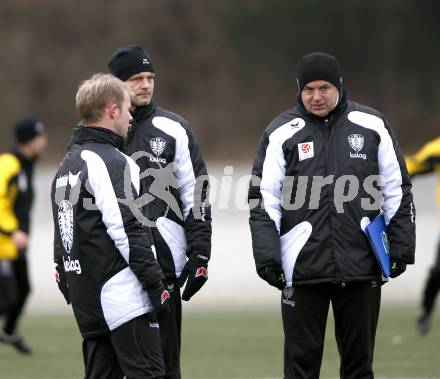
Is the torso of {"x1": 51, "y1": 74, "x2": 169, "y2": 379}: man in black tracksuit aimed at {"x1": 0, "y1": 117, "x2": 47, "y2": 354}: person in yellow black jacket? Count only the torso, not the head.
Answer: no

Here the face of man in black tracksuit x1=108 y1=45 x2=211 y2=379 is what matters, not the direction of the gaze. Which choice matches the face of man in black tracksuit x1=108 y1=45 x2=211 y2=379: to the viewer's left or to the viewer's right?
to the viewer's right

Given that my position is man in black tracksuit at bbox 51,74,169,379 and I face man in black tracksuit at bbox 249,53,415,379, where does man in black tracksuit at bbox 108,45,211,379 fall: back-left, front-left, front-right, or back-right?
front-left

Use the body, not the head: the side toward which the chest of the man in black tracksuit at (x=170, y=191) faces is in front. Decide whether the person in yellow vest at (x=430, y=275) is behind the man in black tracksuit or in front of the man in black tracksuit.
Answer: behind

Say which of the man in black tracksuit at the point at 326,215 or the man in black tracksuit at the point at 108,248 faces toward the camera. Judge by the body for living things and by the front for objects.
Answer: the man in black tracksuit at the point at 326,215

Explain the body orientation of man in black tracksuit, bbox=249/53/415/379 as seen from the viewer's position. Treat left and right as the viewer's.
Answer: facing the viewer

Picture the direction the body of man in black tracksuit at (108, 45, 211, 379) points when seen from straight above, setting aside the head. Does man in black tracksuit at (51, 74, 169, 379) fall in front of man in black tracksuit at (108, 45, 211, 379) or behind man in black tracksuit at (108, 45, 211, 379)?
in front

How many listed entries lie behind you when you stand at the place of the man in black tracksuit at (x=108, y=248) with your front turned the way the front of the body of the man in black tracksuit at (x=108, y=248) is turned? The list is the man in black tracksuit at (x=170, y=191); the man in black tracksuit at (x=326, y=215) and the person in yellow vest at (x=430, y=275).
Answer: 0

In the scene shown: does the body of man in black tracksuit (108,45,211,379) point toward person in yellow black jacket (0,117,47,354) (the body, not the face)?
no

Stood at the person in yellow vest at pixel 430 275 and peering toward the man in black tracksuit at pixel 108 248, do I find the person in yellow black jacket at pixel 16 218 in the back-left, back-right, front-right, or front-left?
front-right

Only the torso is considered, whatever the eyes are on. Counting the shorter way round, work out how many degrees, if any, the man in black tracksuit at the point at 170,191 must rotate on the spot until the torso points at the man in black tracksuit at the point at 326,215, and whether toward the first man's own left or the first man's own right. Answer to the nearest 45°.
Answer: approximately 135° to the first man's own left

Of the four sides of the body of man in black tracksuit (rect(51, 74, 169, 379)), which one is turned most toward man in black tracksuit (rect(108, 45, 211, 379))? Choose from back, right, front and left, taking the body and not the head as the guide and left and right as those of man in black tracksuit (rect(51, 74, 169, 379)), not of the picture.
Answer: front
